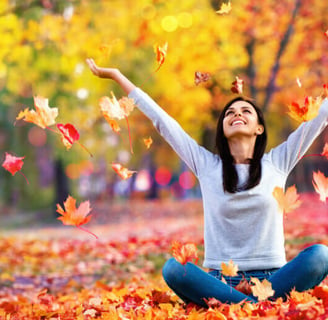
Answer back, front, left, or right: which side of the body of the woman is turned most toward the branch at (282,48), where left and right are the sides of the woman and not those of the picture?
back

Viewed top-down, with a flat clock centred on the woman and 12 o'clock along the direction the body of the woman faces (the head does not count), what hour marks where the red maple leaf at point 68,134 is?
The red maple leaf is roughly at 3 o'clock from the woman.

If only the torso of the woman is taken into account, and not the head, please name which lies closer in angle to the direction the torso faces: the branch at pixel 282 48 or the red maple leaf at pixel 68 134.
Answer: the red maple leaf

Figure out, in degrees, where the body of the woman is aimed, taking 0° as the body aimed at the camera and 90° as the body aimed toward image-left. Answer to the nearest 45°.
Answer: approximately 0°
